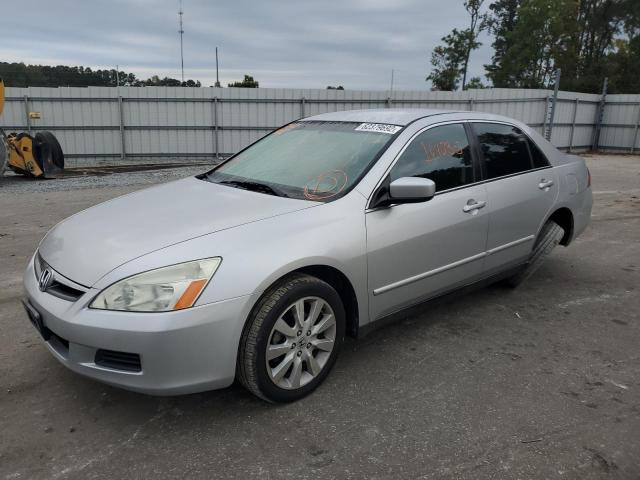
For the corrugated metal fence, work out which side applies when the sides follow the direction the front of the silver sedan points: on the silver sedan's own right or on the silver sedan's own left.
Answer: on the silver sedan's own right

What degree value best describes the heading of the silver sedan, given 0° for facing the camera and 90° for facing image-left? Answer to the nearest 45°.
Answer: approximately 45°

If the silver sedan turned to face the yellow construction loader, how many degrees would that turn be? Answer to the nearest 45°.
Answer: approximately 90° to its right

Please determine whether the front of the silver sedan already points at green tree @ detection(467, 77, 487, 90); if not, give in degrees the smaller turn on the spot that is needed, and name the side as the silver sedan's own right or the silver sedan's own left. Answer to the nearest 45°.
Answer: approximately 135° to the silver sedan's own right

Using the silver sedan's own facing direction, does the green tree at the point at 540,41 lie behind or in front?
behind
